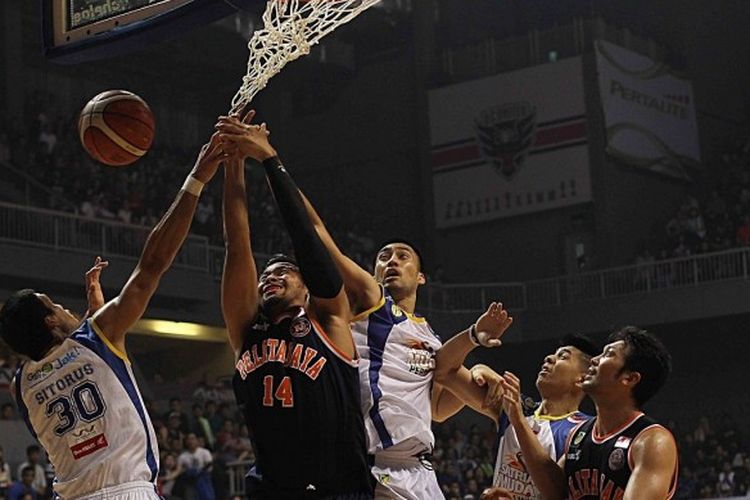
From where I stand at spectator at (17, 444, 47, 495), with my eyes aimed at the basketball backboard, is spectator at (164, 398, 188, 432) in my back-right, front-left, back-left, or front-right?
back-left

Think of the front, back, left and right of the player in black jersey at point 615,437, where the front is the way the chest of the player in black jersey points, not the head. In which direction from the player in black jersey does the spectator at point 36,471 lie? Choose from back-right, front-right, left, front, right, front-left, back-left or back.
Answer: right

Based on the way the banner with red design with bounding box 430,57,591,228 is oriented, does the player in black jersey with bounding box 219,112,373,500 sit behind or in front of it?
in front

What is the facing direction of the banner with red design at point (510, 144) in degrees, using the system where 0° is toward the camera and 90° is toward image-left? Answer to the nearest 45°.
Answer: approximately 0°

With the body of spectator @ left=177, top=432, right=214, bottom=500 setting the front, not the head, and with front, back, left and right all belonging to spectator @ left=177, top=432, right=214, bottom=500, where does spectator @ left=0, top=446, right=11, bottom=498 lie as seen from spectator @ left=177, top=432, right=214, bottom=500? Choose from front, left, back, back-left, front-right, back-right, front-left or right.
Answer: front-right

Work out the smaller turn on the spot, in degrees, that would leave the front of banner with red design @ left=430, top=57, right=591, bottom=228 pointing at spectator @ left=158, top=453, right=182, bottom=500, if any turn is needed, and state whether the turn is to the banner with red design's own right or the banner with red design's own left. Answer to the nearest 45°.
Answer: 0° — it already faces them

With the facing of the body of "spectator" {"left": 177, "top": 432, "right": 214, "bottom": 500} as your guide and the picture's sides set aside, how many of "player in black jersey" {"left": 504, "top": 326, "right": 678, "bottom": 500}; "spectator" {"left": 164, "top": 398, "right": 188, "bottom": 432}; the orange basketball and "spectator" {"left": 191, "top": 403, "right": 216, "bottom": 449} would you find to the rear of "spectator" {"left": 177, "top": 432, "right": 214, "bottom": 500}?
2

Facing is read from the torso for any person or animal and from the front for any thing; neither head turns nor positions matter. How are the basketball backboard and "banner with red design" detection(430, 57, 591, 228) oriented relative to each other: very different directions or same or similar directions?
very different directions

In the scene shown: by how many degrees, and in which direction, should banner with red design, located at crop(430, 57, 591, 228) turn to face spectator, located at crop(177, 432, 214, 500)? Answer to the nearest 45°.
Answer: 0° — it already faces them
